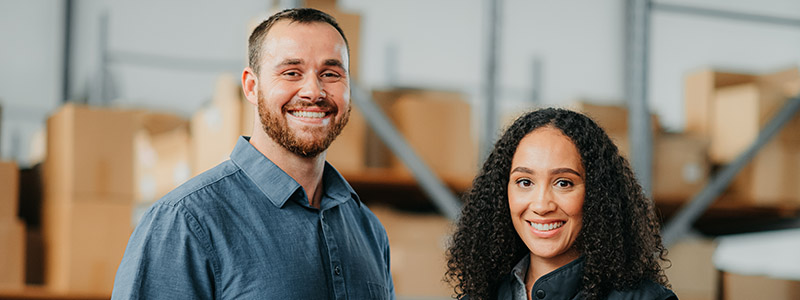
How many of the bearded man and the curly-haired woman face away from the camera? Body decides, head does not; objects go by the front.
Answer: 0

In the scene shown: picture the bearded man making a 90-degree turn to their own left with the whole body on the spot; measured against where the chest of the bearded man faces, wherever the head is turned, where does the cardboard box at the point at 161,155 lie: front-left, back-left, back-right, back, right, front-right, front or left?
front-left

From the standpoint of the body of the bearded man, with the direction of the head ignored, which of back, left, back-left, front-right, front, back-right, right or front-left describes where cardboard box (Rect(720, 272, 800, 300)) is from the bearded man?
left

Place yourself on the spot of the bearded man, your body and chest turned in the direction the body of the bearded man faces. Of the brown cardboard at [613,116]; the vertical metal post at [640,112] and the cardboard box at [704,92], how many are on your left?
3

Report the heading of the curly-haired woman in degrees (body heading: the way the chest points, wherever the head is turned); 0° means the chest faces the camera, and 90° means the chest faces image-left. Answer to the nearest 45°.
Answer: approximately 45°

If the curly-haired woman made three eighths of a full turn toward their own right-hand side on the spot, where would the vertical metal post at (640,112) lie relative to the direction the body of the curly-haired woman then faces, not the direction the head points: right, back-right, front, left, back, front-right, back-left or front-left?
front

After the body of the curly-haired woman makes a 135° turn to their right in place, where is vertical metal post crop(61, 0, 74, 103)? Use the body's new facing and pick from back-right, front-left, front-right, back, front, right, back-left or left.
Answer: front-left

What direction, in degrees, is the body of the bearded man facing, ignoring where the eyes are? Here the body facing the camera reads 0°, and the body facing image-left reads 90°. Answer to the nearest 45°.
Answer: approximately 315°

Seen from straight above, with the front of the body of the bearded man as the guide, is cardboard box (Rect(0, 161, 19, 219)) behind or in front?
behind
